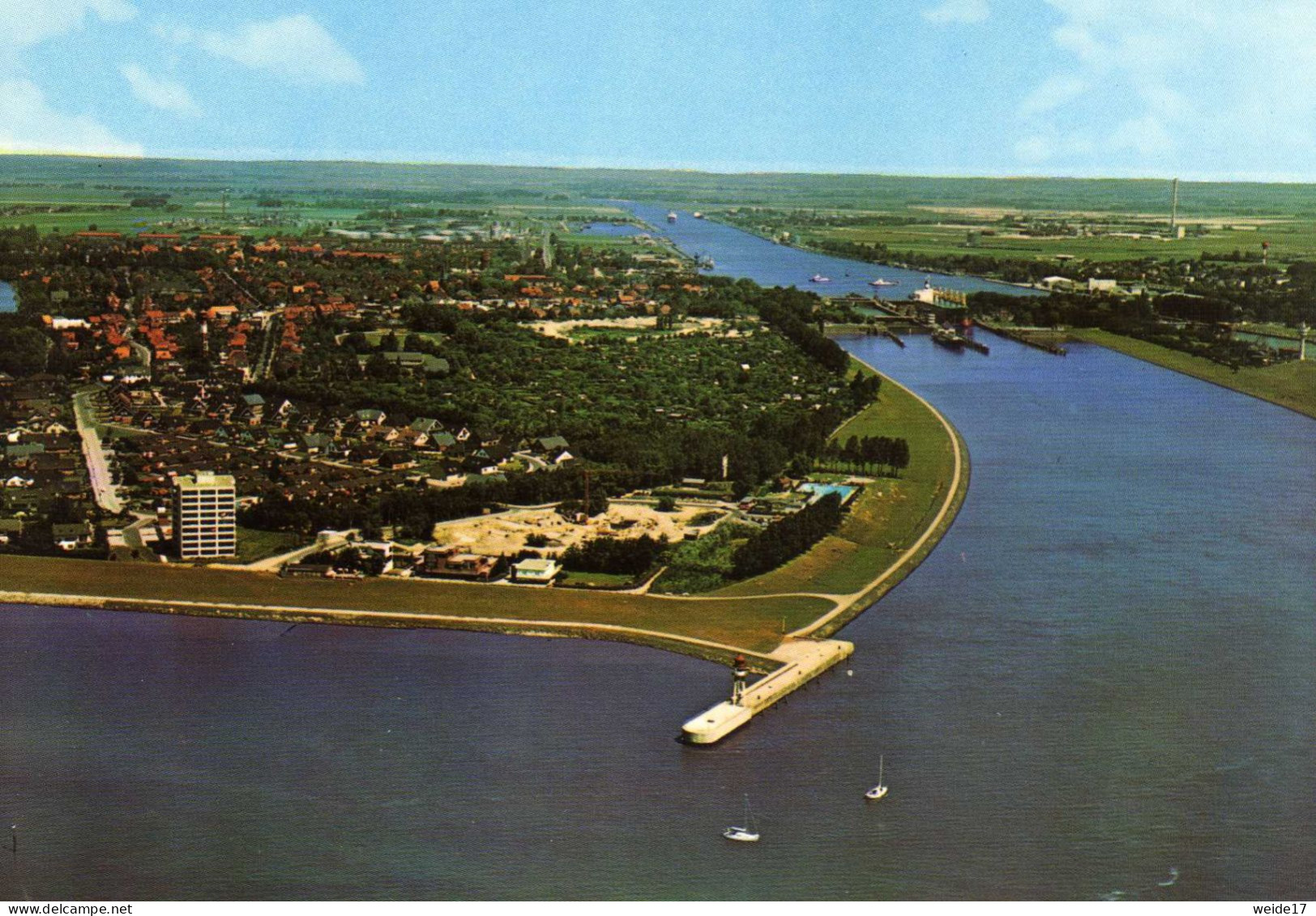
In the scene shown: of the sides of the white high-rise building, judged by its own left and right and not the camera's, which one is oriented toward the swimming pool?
left

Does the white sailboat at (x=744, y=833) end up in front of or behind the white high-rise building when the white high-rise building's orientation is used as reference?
in front

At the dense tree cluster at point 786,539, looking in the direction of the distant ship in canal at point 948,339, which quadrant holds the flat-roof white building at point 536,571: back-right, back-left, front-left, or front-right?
back-left

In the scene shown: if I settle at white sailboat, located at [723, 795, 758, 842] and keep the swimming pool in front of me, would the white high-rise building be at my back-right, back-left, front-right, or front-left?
front-left

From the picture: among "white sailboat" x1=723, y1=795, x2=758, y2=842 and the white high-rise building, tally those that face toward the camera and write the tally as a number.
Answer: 1

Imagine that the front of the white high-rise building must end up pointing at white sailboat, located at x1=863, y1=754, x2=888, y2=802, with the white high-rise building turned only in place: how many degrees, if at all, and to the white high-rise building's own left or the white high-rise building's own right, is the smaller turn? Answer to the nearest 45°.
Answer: approximately 45° to the white high-rise building's own left

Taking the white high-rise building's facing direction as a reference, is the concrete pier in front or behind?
in front

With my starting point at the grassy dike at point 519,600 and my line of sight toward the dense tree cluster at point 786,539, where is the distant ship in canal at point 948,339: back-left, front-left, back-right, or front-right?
front-left

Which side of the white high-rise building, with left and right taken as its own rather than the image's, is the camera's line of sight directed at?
front

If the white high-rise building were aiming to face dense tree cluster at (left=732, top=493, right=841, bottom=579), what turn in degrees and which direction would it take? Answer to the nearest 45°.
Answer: approximately 90° to its left

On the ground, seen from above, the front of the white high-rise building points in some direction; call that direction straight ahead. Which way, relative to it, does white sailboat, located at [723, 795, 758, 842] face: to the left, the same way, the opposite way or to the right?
to the left

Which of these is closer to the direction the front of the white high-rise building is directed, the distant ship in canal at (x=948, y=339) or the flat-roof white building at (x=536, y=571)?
the flat-roof white building
